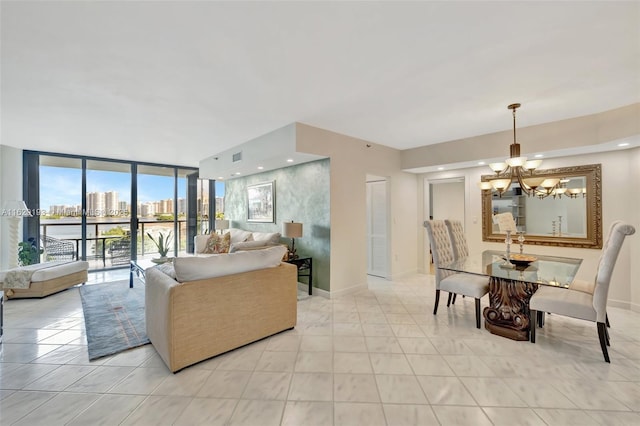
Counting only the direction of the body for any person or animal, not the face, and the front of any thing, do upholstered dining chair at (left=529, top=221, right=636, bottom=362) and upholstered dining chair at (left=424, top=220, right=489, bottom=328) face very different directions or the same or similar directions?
very different directions

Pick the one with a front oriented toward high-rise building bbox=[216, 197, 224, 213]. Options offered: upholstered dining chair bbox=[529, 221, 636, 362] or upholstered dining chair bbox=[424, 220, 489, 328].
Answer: upholstered dining chair bbox=[529, 221, 636, 362]

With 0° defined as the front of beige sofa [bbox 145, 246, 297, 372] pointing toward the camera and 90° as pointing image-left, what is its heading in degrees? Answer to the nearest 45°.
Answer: approximately 135°

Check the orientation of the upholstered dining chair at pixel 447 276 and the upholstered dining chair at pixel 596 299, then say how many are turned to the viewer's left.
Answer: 1

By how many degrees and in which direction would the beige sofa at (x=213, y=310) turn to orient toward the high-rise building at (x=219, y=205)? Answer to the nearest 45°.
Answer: approximately 45° to its right

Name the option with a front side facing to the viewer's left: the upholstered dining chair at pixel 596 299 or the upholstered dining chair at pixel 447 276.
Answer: the upholstered dining chair at pixel 596 299

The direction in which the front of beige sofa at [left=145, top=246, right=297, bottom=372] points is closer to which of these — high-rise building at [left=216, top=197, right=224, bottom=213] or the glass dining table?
the high-rise building

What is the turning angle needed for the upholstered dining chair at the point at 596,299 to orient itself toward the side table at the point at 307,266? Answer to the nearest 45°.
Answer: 0° — it already faces it

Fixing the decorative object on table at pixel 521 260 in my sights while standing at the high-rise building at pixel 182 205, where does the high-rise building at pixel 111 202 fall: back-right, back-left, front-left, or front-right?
back-right

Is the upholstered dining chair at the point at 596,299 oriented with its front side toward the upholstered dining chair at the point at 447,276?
yes

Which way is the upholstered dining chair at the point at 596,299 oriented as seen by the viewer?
to the viewer's left

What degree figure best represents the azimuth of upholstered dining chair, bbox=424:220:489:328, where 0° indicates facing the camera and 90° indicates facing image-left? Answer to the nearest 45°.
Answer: approximately 315°
